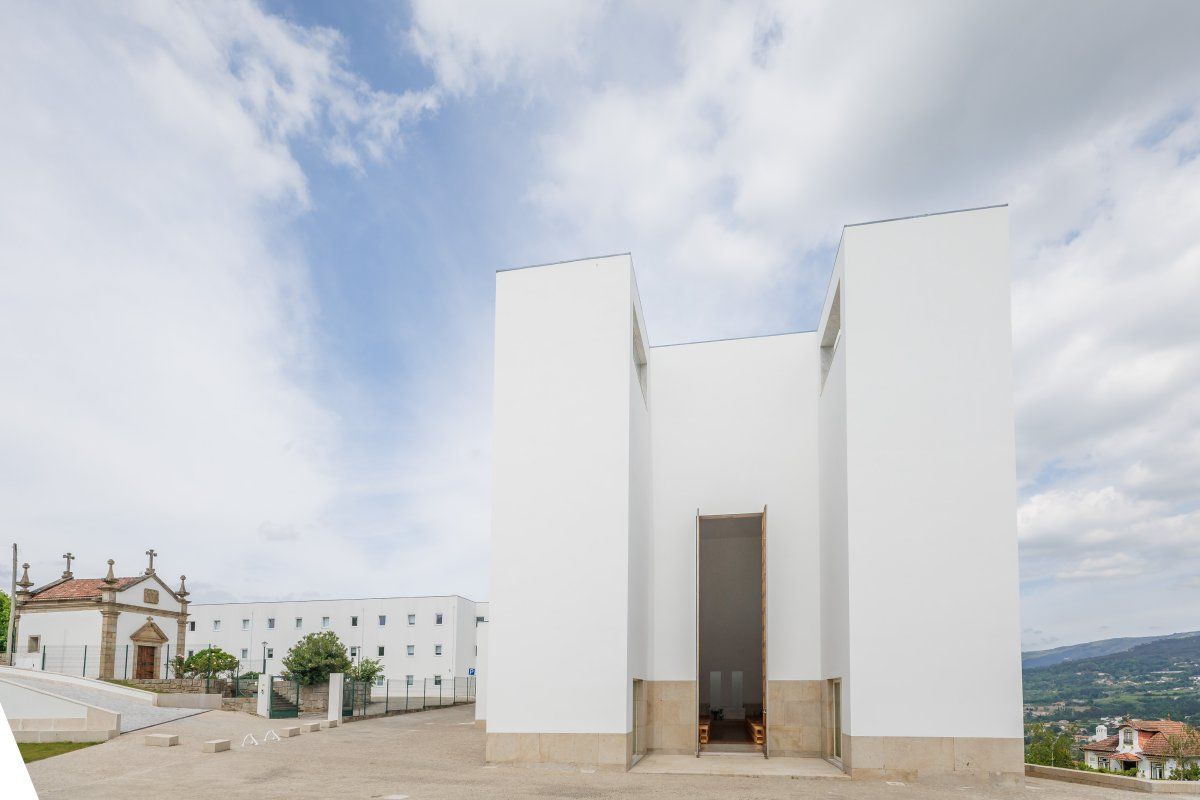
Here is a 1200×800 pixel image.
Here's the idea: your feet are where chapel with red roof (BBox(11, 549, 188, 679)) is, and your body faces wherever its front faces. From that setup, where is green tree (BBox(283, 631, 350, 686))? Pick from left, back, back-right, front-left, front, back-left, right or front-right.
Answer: front

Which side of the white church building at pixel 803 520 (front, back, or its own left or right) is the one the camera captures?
front

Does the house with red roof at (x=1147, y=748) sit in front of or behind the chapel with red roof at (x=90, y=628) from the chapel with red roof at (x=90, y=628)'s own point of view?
in front

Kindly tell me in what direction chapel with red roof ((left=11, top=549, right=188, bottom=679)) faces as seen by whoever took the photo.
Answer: facing the viewer and to the right of the viewer

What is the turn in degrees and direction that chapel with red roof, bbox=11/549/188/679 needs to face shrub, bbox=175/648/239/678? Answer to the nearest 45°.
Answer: approximately 90° to its left

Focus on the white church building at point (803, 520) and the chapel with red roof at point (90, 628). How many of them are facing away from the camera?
0

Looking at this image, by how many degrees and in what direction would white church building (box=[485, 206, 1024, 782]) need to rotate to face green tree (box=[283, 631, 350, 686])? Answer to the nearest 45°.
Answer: approximately 135° to its right

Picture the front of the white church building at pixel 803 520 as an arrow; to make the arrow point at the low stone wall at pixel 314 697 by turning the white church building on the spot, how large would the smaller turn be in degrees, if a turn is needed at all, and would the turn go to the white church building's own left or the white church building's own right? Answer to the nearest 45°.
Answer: approximately 135° to the white church building's own right
